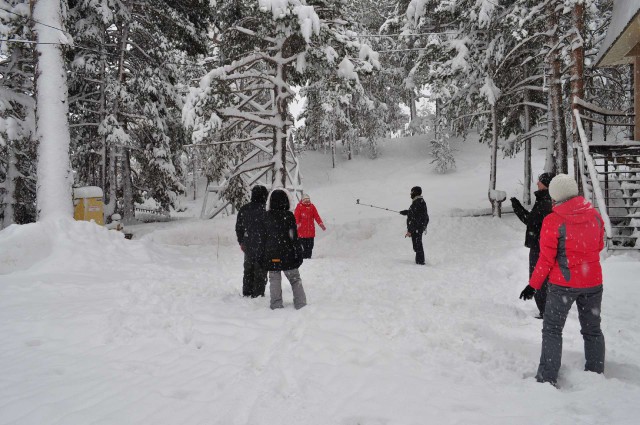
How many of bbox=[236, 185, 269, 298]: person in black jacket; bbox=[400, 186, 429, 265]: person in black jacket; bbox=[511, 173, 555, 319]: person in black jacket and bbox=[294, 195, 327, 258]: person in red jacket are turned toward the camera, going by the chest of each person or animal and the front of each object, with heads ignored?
1

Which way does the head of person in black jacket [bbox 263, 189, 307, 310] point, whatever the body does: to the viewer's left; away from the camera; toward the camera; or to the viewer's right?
away from the camera

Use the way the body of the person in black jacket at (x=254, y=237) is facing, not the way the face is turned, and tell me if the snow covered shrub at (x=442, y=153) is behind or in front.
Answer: in front

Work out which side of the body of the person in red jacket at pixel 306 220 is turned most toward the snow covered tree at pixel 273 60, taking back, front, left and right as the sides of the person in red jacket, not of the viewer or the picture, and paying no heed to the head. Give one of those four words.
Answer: back

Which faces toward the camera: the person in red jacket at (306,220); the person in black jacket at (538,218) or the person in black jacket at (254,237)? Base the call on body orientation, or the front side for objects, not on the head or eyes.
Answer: the person in red jacket

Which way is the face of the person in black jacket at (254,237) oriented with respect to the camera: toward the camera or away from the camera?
away from the camera

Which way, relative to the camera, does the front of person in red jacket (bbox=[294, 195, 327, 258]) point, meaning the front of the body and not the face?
toward the camera

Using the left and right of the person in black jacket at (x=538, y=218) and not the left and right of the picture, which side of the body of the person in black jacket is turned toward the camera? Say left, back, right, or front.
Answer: left

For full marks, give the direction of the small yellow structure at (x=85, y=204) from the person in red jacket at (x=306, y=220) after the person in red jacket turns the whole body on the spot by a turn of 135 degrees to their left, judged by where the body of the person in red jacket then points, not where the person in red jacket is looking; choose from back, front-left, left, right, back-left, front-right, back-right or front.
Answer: back-left

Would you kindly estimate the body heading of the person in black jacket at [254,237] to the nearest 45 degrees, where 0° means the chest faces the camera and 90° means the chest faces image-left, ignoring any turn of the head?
approximately 225°

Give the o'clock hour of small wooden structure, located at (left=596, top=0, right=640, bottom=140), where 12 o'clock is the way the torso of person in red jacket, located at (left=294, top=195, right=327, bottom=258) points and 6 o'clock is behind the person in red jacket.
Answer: The small wooden structure is roughly at 9 o'clock from the person in red jacket.

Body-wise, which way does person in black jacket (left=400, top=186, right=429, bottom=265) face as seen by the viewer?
to the viewer's left
